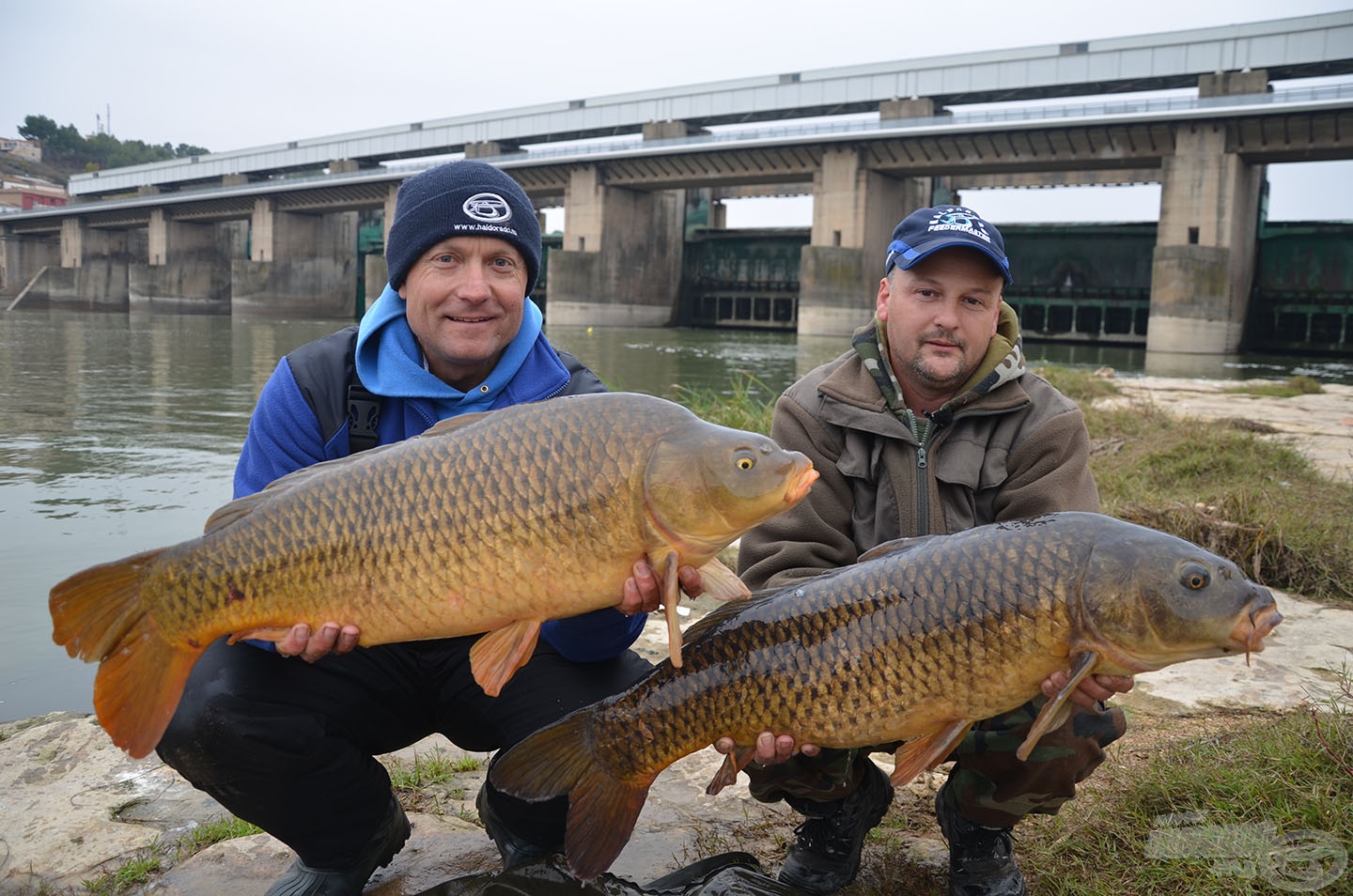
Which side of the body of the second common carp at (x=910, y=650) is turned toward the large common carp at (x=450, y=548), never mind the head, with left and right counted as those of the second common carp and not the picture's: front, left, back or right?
back

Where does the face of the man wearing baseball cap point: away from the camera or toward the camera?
toward the camera

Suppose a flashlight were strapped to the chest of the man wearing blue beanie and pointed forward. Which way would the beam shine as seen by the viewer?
toward the camera

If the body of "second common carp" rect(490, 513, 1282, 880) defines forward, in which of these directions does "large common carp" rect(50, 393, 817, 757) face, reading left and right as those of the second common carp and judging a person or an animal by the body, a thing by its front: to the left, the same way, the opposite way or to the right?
the same way

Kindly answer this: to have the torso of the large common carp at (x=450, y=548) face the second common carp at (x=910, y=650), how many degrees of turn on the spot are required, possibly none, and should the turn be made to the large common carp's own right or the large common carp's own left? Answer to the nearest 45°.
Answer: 0° — it already faces it

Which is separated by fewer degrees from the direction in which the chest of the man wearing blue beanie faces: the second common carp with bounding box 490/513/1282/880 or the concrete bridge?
the second common carp

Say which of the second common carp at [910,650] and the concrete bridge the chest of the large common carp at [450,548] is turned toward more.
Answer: the second common carp

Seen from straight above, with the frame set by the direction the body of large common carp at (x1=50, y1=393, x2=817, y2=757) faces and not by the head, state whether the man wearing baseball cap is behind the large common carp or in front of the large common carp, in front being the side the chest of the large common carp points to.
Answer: in front

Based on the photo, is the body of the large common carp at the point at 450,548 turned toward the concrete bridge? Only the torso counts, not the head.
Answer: no

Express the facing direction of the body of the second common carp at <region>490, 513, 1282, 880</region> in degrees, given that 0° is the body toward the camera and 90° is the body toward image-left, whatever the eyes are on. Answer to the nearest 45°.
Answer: approximately 270°

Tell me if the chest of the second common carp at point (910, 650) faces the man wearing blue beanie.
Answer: no

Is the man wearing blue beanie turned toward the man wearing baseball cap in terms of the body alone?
no

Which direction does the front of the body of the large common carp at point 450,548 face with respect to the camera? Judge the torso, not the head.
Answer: to the viewer's right

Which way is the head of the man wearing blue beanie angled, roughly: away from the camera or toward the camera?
toward the camera

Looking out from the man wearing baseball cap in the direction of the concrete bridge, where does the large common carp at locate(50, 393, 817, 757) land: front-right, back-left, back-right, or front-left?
back-left
